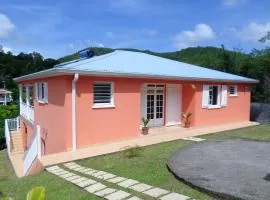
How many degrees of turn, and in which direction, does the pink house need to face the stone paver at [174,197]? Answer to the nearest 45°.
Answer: approximately 45° to its right

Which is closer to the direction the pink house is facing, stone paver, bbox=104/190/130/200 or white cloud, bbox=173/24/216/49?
the stone paver

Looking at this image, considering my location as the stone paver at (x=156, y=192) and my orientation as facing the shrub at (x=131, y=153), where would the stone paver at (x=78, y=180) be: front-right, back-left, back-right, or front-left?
front-left

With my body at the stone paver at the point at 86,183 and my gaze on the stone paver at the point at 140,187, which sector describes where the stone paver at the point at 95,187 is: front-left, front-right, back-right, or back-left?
front-right

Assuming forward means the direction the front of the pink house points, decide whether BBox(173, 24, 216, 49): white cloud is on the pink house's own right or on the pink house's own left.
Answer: on the pink house's own left

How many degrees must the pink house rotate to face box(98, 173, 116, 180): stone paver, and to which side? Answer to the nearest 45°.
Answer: approximately 45° to its right

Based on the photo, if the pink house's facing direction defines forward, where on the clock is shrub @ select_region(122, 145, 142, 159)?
The shrub is roughly at 1 o'clock from the pink house.

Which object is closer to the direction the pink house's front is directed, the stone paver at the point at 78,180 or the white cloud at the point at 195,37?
the stone paver

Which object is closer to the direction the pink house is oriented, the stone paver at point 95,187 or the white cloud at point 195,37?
the stone paver

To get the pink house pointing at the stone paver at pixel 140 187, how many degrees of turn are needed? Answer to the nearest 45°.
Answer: approximately 45° to its right

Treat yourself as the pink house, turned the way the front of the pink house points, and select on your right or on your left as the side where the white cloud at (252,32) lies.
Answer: on your left

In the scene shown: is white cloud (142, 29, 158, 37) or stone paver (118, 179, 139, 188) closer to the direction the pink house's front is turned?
the stone paver

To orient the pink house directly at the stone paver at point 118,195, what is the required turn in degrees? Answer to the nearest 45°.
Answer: approximately 45° to its right

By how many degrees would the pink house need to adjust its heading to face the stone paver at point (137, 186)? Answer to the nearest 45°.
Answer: approximately 45° to its right

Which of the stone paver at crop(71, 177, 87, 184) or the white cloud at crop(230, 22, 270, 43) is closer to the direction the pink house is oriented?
the stone paver

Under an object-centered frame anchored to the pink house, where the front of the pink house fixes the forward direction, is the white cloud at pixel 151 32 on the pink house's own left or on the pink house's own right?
on the pink house's own left

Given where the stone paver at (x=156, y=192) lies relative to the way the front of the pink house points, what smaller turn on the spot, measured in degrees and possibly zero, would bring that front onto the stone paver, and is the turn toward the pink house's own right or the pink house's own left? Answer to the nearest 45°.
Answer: approximately 45° to the pink house's own right
